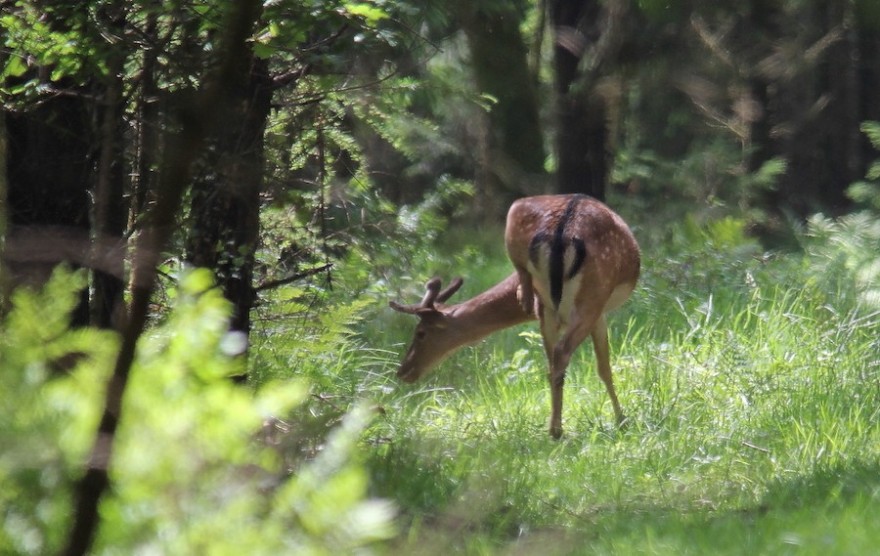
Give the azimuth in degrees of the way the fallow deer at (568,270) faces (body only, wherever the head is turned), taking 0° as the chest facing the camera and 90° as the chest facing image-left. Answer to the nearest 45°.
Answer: approximately 180°

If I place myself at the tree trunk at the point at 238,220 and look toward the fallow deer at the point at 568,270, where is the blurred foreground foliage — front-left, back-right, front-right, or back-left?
back-right

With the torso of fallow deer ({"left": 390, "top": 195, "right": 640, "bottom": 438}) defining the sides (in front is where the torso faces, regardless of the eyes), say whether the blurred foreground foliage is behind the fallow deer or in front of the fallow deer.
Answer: behind
